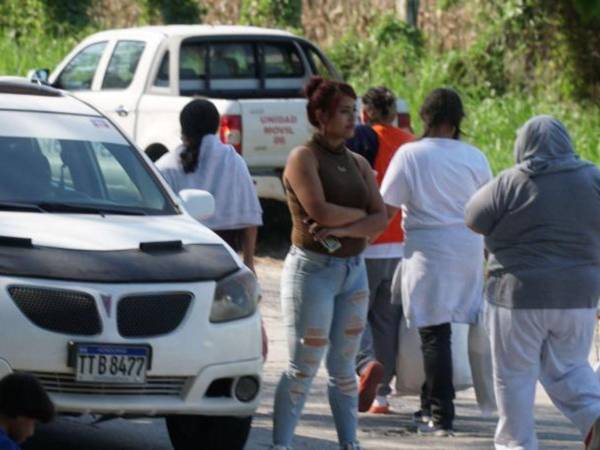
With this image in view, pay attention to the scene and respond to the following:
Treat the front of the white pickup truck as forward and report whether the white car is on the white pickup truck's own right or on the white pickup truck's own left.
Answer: on the white pickup truck's own left

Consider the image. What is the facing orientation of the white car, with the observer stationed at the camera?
facing the viewer and to the right of the viewer

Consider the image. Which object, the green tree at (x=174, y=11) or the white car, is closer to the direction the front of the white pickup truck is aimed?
the green tree

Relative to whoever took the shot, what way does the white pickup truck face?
facing away from the viewer and to the left of the viewer

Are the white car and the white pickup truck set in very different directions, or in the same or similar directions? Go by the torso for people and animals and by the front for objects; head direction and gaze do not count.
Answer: very different directions

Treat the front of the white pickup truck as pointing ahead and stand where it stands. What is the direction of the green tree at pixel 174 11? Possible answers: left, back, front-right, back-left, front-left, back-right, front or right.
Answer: front-right

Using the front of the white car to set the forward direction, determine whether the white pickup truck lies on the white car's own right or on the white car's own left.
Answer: on the white car's own left

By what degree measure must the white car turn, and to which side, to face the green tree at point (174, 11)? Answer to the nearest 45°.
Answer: approximately 135° to its left
